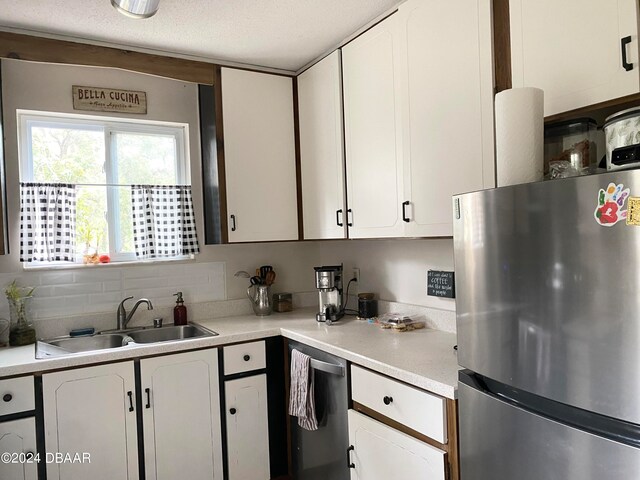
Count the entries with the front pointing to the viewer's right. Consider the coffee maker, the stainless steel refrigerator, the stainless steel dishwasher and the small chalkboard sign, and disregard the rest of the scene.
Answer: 0

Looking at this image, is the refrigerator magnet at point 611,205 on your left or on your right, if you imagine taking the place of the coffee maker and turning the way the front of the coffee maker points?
on your left

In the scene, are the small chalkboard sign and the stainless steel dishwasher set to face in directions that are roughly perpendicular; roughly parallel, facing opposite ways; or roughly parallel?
roughly parallel

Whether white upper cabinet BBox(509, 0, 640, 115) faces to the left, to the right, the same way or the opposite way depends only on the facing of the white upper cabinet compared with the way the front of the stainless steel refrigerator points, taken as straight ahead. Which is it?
the same way

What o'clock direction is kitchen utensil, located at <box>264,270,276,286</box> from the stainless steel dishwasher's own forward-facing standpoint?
The kitchen utensil is roughly at 4 o'clock from the stainless steel dishwasher.

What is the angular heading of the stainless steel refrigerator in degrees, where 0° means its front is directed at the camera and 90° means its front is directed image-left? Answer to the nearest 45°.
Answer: approximately 45°

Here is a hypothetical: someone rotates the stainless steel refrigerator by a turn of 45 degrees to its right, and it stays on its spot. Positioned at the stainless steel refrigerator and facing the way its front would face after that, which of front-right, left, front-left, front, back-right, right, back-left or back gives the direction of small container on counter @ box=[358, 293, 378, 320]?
front-right

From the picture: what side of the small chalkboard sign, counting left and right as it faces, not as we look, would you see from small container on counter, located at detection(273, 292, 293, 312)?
right

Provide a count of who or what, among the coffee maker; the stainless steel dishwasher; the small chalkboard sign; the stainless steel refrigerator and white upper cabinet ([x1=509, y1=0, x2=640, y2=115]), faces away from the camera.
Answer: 0

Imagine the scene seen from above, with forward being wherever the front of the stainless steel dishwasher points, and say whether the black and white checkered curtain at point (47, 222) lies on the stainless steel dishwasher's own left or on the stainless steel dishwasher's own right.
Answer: on the stainless steel dishwasher's own right

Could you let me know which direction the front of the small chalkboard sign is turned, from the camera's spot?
facing the viewer and to the left of the viewer

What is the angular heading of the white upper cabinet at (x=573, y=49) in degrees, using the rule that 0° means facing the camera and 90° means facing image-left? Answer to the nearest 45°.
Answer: approximately 45°

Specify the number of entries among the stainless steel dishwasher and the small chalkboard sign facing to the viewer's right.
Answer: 0

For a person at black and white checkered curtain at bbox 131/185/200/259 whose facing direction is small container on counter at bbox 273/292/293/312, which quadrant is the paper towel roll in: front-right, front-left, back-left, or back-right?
front-right
